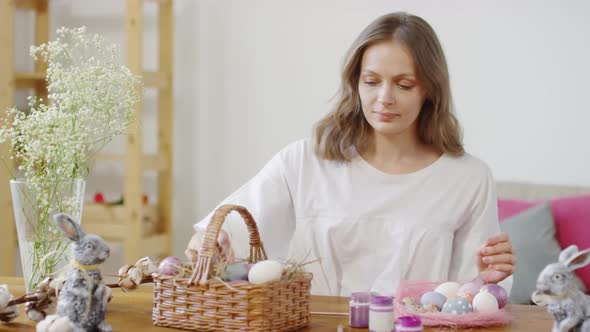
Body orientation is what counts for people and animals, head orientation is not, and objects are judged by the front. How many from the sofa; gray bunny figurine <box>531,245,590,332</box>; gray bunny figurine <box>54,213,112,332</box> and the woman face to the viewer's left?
1

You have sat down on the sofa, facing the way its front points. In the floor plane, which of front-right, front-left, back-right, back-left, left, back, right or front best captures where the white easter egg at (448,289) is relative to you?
front

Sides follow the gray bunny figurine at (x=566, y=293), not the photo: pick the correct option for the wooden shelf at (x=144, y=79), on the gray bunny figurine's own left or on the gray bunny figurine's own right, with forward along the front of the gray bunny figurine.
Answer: on the gray bunny figurine's own right

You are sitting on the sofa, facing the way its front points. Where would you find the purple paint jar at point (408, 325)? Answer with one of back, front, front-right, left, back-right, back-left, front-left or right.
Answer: front

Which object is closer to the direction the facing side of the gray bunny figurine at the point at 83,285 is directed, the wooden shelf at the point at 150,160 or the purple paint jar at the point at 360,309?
the purple paint jar

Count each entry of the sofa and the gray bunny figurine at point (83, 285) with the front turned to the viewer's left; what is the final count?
0

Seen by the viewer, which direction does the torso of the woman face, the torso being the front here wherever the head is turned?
toward the camera

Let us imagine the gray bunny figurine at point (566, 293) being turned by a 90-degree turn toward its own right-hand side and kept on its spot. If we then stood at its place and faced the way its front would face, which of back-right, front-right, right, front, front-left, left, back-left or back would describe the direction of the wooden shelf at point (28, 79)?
front-left

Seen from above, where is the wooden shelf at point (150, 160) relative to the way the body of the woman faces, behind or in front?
behind

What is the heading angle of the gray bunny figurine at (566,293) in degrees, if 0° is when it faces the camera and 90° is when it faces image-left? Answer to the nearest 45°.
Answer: approximately 90°

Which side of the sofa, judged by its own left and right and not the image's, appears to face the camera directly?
front
